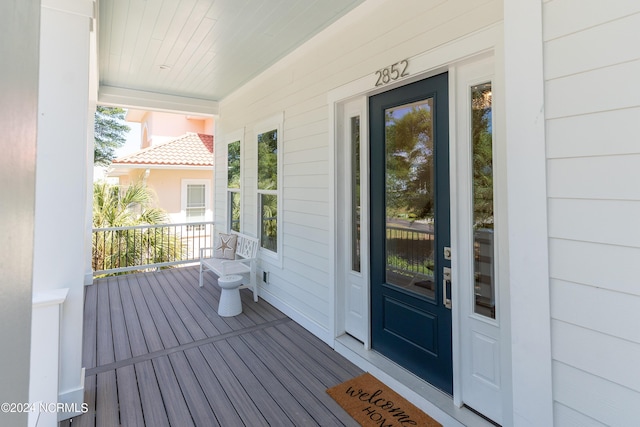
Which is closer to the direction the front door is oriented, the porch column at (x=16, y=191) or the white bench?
the porch column

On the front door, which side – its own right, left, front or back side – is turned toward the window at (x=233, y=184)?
right

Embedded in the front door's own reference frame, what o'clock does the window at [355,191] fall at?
The window is roughly at 3 o'clock from the front door.

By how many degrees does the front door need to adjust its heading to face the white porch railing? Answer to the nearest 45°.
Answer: approximately 90° to its right

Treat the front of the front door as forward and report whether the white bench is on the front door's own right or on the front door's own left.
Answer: on the front door's own right

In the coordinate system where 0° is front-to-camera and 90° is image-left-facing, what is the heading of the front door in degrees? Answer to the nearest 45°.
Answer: approximately 45°

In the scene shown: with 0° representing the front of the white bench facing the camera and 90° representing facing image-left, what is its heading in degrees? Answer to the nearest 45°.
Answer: approximately 45°

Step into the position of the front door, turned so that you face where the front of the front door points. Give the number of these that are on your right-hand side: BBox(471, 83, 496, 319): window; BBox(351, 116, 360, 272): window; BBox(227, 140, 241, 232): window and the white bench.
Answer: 3

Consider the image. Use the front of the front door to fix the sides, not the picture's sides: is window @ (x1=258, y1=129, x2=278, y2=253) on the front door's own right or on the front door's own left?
on the front door's own right
